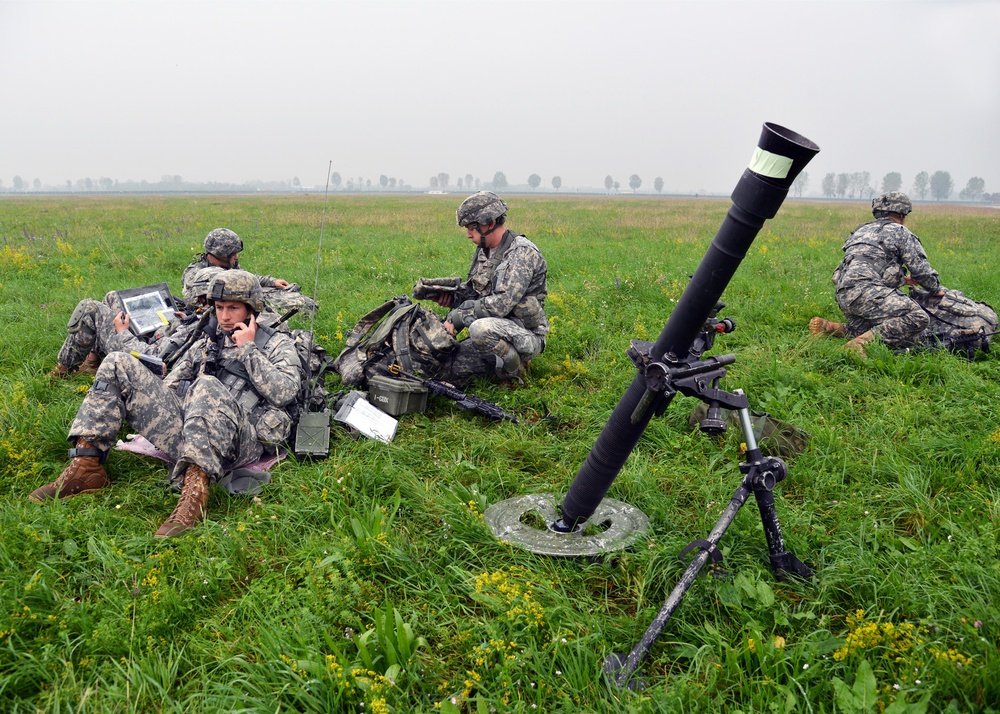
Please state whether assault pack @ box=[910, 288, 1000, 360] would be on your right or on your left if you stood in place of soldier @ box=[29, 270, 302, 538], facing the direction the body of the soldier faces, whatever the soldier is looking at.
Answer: on your left

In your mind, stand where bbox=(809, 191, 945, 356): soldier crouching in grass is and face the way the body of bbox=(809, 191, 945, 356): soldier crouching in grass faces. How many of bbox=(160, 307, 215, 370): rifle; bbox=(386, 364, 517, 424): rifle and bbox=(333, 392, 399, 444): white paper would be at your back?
3

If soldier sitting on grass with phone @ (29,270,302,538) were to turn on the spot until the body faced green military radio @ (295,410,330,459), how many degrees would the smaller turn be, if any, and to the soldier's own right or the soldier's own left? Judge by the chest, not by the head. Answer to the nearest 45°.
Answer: approximately 135° to the soldier's own left

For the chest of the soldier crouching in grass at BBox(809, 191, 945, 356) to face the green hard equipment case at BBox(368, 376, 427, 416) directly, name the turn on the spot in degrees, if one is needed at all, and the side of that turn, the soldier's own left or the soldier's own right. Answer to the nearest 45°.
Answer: approximately 180°

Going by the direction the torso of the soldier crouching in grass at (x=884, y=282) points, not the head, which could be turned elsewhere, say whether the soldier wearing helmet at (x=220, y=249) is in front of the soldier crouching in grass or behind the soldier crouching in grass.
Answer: behind

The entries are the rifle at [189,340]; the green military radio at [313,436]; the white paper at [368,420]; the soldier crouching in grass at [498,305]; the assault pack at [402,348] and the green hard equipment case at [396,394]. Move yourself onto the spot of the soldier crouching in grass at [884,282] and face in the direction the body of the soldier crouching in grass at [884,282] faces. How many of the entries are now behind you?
6

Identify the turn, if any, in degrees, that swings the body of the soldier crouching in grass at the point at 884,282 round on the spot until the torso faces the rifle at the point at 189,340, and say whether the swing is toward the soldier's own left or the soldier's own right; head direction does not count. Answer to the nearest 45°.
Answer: approximately 180°

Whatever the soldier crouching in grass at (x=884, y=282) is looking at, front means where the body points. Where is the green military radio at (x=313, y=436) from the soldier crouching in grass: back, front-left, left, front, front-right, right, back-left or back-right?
back

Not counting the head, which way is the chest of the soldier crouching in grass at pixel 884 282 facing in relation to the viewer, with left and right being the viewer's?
facing away from the viewer and to the right of the viewer

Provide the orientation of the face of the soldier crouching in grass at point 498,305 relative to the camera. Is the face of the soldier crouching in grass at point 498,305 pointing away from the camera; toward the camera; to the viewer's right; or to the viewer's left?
to the viewer's left

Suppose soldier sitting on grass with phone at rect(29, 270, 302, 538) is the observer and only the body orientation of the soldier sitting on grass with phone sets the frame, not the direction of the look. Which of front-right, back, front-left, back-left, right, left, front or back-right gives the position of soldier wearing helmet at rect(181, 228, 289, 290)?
back-right

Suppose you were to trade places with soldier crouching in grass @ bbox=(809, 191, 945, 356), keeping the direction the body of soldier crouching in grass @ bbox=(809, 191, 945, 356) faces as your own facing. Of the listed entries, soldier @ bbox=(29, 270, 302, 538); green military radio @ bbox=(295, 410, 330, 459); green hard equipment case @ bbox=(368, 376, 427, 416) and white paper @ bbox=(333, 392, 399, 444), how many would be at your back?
4

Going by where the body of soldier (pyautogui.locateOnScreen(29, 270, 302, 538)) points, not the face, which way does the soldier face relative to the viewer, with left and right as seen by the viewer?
facing the viewer and to the left of the viewer
